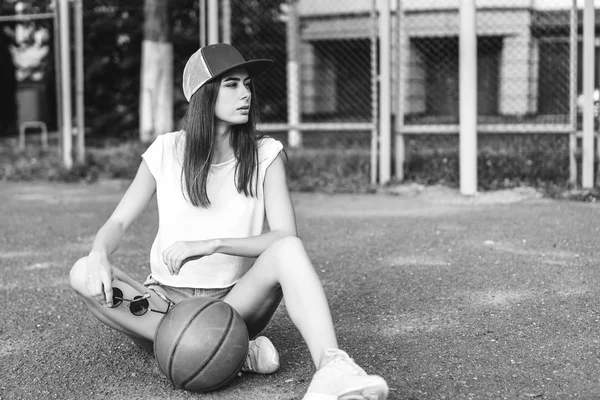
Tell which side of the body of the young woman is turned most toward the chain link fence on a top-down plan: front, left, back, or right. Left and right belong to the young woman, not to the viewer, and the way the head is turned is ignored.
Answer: back

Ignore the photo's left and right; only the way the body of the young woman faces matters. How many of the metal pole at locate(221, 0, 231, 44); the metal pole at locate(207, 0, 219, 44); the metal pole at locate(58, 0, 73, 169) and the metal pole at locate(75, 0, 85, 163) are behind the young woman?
4

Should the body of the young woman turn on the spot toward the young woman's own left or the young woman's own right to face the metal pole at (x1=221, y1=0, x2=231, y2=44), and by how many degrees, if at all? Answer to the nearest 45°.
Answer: approximately 180°

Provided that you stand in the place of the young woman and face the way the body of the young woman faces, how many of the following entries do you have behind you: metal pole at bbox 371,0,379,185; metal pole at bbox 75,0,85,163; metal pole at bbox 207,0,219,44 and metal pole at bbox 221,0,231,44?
4

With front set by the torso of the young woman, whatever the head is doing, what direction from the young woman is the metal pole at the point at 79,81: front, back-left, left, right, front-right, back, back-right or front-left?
back

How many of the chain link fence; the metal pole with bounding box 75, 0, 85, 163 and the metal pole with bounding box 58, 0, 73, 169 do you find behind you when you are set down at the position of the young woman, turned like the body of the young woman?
3

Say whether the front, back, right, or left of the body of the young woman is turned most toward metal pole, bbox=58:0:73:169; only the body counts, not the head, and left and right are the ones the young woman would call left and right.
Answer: back

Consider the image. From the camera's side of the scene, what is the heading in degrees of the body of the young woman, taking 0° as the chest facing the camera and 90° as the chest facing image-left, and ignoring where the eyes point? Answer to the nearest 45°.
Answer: approximately 0°

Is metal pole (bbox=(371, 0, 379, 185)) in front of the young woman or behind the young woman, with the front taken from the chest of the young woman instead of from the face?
behind
